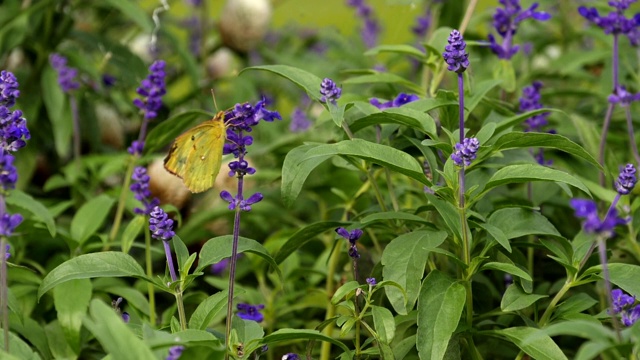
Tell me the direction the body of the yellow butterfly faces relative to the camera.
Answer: to the viewer's right
